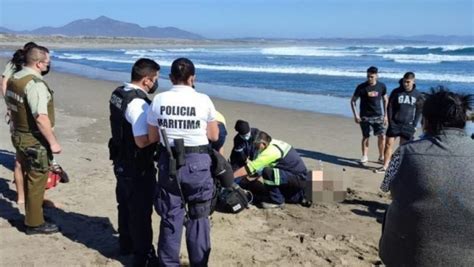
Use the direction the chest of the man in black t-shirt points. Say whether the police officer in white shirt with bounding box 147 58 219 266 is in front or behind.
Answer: in front

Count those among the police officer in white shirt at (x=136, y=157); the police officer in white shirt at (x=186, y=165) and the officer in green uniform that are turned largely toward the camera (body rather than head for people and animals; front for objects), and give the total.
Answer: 0

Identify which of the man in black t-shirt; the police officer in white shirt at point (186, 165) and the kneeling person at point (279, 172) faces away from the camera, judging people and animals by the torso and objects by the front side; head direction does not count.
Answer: the police officer in white shirt

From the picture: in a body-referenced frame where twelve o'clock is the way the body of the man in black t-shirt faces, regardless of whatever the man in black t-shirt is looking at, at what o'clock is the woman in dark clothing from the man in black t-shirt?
The woman in dark clothing is roughly at 12 o'clock from the man in black t-shirt.

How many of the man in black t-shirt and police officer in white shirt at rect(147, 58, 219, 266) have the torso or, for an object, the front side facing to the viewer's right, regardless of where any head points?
0

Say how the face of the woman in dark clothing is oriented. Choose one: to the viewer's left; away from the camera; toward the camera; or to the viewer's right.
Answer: away from the camera

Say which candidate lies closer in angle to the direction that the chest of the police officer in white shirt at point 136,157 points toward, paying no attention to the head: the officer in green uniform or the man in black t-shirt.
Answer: the man in black t-shirt

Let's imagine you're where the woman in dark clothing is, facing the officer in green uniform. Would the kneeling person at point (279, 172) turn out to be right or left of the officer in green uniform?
right

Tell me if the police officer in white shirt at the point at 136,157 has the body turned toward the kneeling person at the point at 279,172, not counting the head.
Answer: yes

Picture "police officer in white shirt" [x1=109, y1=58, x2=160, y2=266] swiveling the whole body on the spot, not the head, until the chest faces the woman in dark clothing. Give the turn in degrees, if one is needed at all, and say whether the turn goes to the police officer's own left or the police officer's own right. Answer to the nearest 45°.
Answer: approximately 90° to the police officer's own right

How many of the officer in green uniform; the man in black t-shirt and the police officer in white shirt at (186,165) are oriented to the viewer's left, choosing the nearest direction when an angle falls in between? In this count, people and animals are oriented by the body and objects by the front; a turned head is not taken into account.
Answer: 0

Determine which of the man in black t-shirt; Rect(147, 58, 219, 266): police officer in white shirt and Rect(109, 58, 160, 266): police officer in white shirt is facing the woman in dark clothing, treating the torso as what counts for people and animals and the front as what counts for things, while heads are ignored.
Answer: the man in black t-shirt

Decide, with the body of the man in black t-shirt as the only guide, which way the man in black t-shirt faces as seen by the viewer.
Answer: toward the camera

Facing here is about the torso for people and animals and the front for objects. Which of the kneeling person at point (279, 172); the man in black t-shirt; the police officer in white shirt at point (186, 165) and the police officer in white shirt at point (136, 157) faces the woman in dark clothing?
the man in black t-shirt

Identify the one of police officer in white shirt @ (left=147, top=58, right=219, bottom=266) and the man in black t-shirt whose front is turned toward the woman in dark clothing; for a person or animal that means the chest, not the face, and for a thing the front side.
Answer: the man in black t-shirt
